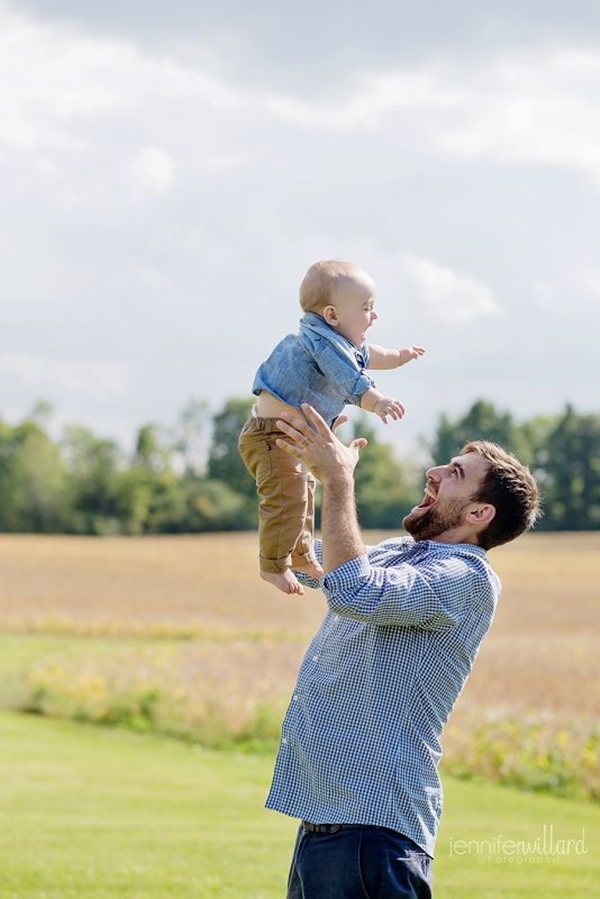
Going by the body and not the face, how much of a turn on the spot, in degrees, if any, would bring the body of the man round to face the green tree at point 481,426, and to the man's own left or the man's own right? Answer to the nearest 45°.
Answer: approximately 90° to the man's own right

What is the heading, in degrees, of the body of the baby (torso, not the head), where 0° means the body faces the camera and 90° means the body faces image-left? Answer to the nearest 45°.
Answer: approximately 270°

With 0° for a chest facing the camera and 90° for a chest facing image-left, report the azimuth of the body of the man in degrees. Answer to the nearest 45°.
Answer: approximately 90°

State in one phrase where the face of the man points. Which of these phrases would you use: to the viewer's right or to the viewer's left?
to the viewer's left

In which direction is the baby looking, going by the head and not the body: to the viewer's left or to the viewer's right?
to the viewer's right

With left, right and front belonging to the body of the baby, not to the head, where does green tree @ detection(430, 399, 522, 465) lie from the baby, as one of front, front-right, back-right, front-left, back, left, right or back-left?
left
